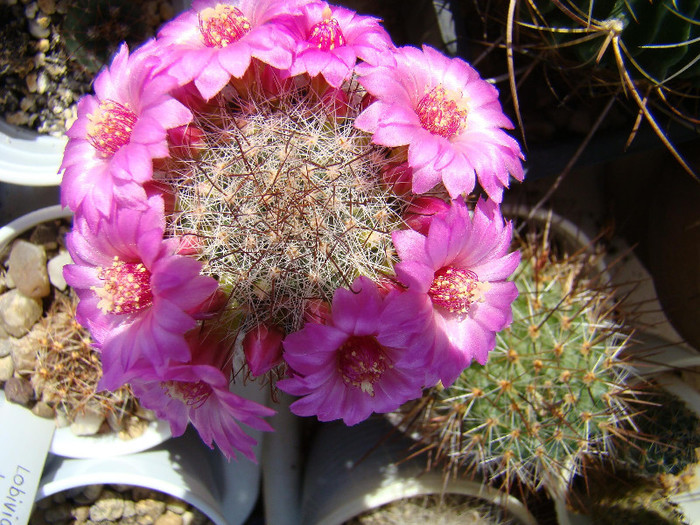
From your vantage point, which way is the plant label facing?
toward the camera
